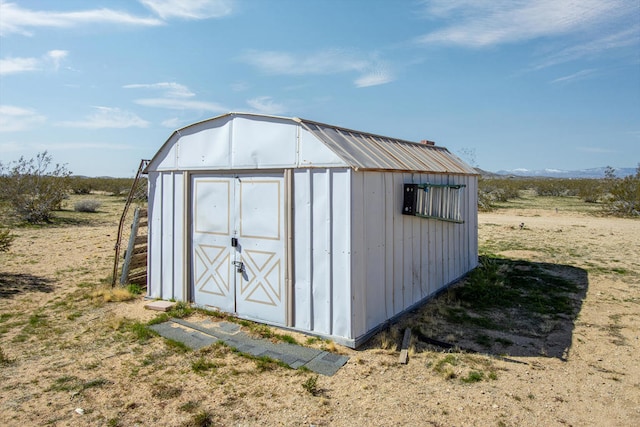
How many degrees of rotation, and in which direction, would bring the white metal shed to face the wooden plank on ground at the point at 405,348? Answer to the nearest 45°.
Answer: approximately 90° to its left

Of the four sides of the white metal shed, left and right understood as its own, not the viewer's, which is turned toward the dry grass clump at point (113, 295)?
right

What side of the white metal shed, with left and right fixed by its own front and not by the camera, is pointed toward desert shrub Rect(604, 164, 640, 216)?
back

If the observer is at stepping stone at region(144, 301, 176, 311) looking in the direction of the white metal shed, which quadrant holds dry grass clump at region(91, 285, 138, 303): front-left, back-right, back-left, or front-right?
back-left

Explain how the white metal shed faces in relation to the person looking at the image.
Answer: facing the viewer and to the left of the viewer
